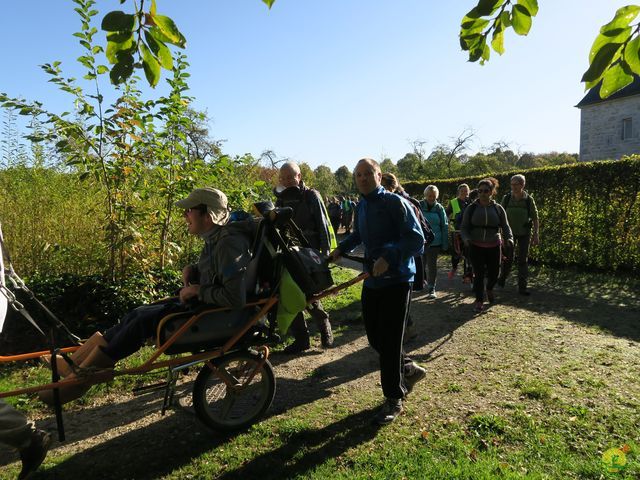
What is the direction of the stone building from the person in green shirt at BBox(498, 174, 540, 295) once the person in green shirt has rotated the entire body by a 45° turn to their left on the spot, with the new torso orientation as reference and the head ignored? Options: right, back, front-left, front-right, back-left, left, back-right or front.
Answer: back-left

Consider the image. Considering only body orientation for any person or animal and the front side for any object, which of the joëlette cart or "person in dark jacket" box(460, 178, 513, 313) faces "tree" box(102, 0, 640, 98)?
the person in dark jacket

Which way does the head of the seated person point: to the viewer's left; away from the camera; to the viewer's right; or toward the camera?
to the viewer's left

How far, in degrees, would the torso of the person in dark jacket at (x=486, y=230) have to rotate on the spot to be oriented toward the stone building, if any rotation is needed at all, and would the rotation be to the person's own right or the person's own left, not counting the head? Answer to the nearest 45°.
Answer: approximately 180°

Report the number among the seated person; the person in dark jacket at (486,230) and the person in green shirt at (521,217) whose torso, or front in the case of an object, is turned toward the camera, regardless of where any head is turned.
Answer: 2

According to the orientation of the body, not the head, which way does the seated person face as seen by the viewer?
to the viewer's left

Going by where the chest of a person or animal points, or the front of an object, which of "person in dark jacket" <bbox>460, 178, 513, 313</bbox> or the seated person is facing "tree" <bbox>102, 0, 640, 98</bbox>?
the person in dark jacket

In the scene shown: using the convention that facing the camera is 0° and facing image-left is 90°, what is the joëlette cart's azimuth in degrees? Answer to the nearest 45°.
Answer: approximately 90°

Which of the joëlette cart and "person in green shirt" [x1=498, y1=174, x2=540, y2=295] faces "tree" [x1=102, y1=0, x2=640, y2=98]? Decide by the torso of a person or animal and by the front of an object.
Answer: the person in green shirt

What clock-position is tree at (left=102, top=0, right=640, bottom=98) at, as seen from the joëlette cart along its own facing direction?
The tree is roughly at 8 o'clock from the joëlette cart.
